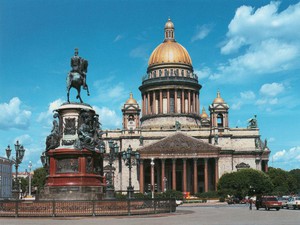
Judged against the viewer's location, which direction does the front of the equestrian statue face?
facing away from the viewer and to the right of the viewer
